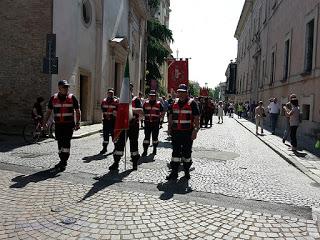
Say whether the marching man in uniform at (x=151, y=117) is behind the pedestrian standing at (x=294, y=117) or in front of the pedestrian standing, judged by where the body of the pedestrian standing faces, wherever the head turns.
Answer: in front

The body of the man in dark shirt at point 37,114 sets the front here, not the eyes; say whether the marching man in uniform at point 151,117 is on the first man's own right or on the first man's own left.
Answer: on the first man's own right

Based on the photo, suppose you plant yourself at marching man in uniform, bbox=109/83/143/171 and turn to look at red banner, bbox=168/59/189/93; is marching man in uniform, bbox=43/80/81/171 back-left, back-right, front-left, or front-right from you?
back-left

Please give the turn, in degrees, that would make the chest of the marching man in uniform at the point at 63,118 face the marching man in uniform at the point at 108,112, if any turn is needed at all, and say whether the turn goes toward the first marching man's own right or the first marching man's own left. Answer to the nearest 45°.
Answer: approximately 135° to the first marching man's own left

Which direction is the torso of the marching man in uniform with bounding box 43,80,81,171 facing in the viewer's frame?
toward the camera

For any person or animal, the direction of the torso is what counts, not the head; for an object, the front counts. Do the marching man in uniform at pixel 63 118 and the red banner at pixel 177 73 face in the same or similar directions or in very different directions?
same or similar directions

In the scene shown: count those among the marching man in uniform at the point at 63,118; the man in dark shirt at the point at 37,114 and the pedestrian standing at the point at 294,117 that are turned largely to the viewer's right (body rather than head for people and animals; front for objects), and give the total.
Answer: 1

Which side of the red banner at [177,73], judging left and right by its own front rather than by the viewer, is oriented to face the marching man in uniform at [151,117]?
front

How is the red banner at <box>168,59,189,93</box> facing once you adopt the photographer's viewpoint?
facing the viewer

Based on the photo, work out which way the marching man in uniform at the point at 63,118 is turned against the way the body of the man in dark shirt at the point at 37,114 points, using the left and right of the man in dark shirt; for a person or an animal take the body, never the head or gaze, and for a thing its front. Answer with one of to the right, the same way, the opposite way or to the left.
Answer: to the right

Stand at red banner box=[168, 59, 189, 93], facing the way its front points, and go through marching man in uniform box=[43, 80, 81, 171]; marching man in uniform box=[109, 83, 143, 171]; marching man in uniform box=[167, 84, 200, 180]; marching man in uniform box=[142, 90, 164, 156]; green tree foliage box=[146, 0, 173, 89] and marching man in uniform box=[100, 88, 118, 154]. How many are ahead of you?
5

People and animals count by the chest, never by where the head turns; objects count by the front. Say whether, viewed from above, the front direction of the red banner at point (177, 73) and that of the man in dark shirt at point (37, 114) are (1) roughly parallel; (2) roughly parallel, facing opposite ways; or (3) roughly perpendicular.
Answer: roughly perpendicular

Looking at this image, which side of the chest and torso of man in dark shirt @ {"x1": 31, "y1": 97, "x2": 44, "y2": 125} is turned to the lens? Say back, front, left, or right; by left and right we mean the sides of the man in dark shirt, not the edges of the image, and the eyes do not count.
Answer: right
